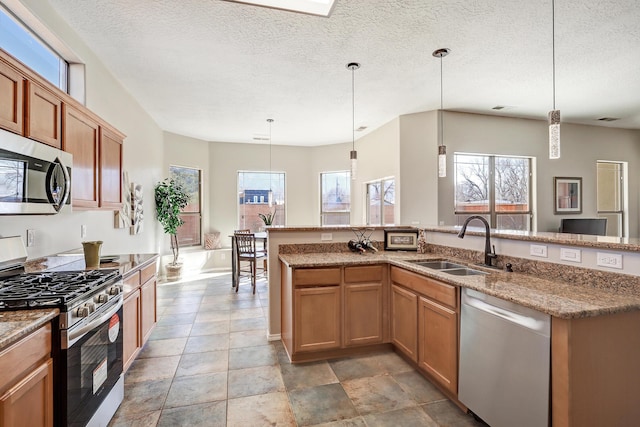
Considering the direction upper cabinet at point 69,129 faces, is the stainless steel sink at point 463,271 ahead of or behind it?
ahead

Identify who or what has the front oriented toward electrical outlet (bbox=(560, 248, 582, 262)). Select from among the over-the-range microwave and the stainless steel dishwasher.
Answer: the over-the-range microwave

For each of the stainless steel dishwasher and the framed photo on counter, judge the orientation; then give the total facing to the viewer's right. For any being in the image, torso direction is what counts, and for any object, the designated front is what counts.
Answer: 0

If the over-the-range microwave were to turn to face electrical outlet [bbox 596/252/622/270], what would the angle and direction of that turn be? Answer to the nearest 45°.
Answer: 0° — it already faces it

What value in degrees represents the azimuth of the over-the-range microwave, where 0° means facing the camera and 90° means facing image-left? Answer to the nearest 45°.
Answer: approximately 315°

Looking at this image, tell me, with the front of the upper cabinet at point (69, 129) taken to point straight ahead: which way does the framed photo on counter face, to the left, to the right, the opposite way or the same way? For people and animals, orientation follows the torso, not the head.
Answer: to the right

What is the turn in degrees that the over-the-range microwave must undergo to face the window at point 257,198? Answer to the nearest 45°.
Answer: approximately 90° to its left

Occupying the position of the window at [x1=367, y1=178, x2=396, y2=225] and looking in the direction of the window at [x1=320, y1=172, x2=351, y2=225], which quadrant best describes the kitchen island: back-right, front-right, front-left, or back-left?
back-left

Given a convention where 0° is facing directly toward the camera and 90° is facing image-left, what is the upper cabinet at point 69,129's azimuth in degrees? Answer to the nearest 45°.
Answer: approximately 315°

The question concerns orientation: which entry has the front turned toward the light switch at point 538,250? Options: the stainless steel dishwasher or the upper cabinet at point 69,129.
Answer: the upper cabinet

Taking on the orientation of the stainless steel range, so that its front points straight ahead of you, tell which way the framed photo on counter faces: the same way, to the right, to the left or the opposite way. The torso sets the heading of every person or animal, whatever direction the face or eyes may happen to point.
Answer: to the right

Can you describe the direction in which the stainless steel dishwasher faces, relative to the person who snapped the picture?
facing the viewer and to the left of the viewer

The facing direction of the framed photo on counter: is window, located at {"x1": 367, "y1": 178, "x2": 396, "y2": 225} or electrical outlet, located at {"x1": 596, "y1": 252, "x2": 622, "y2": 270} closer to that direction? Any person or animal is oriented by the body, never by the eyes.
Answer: the electrical outlet

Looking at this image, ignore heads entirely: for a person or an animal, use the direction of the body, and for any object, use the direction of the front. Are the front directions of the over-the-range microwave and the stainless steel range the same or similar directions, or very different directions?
same or similar directions

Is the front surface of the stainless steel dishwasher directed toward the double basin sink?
no

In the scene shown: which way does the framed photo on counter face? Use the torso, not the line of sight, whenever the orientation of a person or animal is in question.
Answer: toward the camera

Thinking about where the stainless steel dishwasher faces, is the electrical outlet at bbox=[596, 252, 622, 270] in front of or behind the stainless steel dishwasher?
behind

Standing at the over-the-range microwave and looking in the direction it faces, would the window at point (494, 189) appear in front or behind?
in front

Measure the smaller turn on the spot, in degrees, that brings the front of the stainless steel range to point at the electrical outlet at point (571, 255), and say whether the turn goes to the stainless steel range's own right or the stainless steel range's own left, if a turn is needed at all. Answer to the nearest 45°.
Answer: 0° — it already faces it

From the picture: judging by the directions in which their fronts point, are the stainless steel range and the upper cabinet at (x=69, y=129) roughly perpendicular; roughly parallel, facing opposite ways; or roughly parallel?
roughly parallel

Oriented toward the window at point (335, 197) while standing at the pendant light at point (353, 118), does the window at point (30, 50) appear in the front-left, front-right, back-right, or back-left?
back-left

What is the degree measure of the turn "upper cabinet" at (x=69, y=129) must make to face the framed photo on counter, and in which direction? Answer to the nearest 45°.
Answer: approximately 45° to its left

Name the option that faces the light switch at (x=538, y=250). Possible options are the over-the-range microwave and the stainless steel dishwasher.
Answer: the over-the-range microwave
